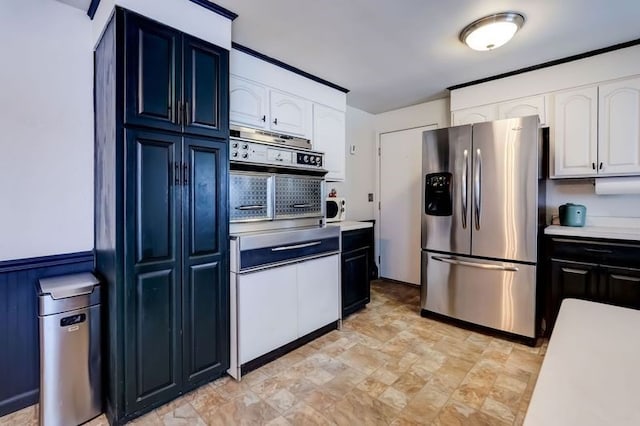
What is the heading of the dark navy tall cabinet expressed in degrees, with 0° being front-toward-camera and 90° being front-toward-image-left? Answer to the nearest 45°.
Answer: approximately 315°

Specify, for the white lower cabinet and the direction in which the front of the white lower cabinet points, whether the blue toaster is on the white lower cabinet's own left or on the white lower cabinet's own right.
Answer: on the white lower cabinet's own left

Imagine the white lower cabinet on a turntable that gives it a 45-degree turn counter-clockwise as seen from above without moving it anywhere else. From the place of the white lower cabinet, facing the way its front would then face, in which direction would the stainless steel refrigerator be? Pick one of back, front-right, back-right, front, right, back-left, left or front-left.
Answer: front

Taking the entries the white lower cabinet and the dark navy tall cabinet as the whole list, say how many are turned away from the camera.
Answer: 0

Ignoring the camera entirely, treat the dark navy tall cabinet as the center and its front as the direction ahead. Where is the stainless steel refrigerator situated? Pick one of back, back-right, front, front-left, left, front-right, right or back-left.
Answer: front-left

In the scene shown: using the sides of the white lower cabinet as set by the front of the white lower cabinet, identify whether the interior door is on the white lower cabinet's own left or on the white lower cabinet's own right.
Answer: on the white lower cabinet's own left

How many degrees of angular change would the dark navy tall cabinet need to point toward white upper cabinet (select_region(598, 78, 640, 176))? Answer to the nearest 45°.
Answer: approximately 45° to its left

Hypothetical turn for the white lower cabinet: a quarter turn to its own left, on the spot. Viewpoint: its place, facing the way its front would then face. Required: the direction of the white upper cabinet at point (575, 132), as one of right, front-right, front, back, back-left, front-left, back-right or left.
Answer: front-right
